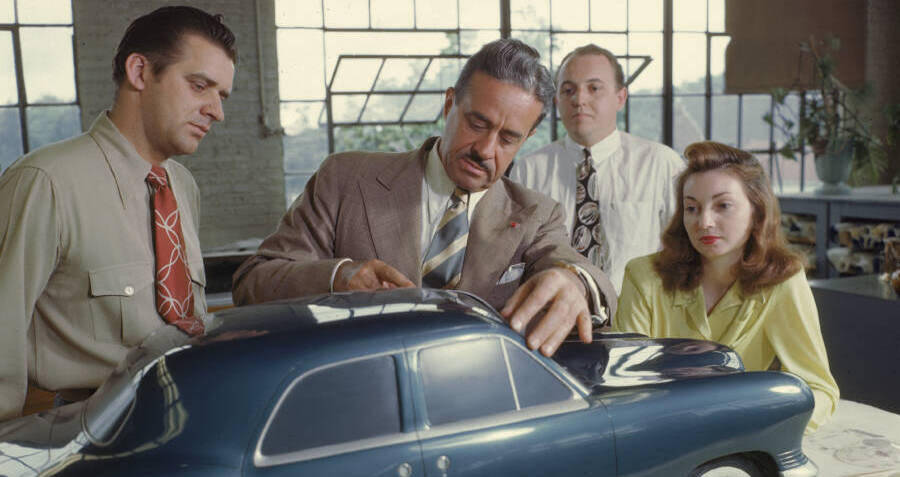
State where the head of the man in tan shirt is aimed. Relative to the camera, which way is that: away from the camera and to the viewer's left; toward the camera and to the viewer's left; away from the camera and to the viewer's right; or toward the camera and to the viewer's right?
toward the camera and to the viewer's right

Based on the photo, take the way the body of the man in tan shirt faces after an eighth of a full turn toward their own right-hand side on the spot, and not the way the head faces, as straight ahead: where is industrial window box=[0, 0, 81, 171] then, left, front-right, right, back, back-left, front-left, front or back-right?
back

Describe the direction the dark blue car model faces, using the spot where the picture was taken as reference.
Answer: facing away from the viewer and to the right of the viewer

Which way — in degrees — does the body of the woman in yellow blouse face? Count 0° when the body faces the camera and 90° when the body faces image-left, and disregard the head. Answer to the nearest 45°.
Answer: approximately 45°

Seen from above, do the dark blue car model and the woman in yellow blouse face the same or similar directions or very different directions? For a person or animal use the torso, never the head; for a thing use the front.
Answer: very different directions

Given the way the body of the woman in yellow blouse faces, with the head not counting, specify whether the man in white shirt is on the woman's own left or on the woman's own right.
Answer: on the woman's own right

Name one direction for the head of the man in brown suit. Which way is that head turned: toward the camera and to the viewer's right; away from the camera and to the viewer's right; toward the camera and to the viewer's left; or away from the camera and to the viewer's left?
toward the camera and to the viewer's left

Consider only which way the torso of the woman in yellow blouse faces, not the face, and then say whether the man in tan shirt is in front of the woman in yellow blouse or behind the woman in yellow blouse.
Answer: in front

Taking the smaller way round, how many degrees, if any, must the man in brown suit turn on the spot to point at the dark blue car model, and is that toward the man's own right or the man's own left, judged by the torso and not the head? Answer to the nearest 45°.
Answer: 0° — they already face it

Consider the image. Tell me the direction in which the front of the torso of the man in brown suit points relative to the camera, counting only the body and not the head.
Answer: toward the camera

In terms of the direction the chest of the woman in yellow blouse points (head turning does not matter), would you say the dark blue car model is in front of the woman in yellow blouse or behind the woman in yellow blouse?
in front

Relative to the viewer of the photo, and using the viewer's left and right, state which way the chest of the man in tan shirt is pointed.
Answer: facing the viewer and to the right of the viewer

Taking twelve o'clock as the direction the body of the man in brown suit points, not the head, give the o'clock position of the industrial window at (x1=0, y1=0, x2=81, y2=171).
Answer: The industrial window is roughly at 5 o'clock from the man in brown suit.

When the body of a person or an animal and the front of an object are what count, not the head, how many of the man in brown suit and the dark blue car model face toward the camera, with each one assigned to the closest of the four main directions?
1

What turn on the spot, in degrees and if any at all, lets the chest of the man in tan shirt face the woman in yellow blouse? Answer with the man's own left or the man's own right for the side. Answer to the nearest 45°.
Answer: approximately 45° to the man's own left
